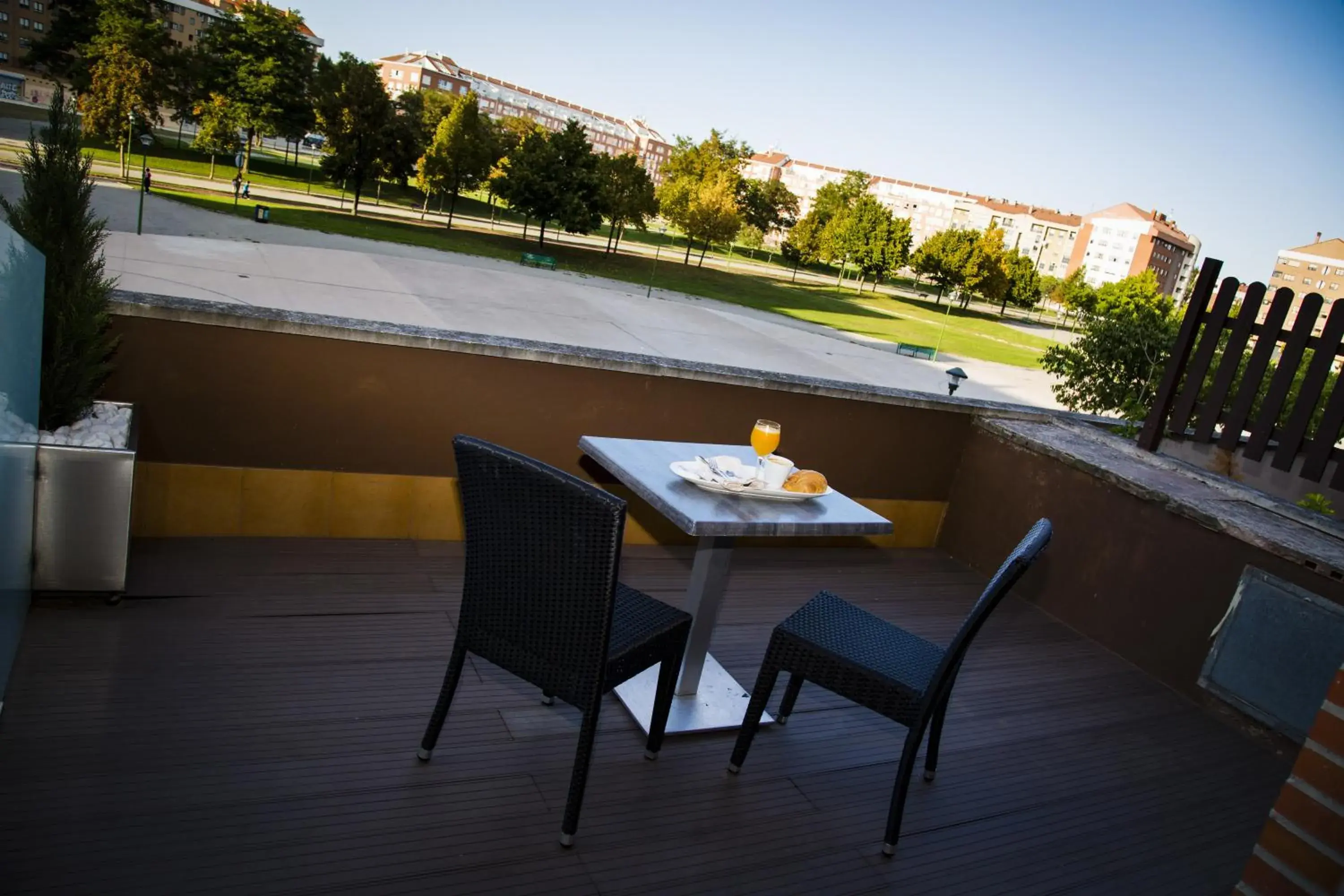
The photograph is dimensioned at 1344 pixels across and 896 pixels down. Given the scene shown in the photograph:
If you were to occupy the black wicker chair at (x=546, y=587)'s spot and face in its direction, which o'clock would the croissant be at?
The croissant is roughly at 12 o'clock from the black wicker chair.

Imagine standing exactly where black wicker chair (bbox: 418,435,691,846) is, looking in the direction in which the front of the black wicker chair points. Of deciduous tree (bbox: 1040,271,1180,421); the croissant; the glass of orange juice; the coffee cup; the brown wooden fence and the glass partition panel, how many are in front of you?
5

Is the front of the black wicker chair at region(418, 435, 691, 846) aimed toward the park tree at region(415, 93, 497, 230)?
no

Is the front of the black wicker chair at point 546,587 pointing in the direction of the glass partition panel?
no

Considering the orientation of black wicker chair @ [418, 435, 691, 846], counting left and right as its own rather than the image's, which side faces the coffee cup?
front

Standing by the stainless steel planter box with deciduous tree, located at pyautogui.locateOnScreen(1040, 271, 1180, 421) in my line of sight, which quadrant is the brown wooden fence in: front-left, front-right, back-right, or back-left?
front-right

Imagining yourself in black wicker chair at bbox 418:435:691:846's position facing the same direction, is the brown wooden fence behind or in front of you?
in front

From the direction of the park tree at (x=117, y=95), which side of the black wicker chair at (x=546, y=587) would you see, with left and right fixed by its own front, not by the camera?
left

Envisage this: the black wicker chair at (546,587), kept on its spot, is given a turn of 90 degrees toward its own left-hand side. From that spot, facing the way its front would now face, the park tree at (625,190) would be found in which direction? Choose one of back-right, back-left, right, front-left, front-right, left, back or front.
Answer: front-right

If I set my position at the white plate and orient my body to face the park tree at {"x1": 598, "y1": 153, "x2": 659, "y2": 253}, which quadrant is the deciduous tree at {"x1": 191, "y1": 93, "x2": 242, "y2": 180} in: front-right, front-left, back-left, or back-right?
front-left

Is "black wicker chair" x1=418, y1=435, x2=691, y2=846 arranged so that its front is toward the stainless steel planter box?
no

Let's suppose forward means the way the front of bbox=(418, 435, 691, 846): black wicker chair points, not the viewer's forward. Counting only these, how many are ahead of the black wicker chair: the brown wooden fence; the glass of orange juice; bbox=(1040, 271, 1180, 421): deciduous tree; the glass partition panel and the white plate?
4

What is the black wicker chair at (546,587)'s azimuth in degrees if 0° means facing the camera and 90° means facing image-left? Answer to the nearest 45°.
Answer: approximately 225°

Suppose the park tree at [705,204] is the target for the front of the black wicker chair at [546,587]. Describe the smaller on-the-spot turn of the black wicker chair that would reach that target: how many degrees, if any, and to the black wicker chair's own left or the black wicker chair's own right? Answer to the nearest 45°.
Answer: approximately 45° to the black wicker chair's own left

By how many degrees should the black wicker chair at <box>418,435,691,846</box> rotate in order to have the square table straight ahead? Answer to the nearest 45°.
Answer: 0° — it already faces it

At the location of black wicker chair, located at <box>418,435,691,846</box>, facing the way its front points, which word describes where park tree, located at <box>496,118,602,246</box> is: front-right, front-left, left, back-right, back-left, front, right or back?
front-left

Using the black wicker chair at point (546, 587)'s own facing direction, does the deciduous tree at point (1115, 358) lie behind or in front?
in front

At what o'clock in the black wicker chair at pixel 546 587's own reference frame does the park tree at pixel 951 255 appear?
The park tree is roughly at 11 o'clock from the black wicker chair.

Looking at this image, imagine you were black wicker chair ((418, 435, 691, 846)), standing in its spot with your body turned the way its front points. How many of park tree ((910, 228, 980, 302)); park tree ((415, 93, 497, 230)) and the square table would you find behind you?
0

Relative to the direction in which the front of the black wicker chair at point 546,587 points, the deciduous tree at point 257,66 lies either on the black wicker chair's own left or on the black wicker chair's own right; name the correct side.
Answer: on the black wicker chair's own left

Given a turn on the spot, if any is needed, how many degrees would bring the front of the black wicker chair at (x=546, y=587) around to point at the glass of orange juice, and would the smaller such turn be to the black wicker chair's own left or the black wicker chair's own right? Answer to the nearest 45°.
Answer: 0° — it already faces it
